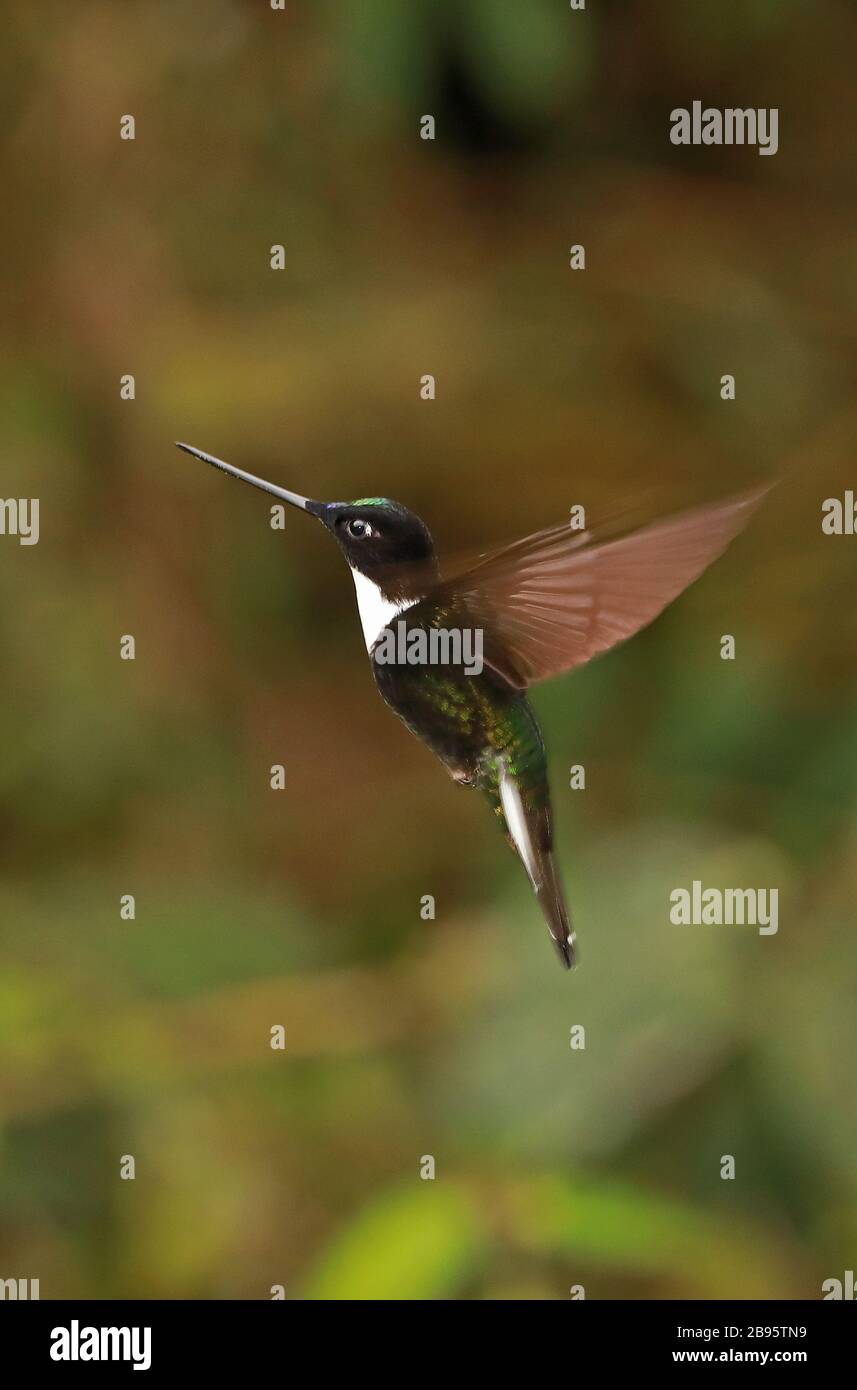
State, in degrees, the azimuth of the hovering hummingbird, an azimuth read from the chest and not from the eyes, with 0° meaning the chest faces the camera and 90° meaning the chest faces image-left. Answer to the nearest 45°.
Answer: approximately 90°
